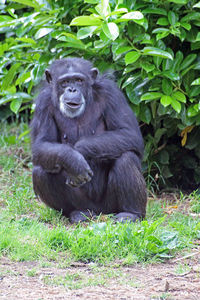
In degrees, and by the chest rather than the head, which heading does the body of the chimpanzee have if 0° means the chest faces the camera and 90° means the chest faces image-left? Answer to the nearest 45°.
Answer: approximately 0°
